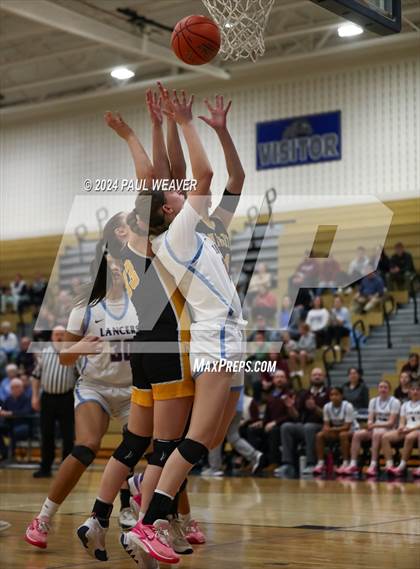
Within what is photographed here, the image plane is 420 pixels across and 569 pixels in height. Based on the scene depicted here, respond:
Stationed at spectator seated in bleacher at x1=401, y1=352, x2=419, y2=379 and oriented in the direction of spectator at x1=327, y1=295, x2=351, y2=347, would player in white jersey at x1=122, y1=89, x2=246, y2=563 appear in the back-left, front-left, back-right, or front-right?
back-left

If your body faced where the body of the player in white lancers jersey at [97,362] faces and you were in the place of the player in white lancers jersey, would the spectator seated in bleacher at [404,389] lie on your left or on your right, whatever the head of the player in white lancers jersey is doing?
on your left

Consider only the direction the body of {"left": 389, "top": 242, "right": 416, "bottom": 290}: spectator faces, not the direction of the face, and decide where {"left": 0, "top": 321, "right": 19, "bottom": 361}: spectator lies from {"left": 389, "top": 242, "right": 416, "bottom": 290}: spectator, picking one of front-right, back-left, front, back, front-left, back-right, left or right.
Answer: front-right
